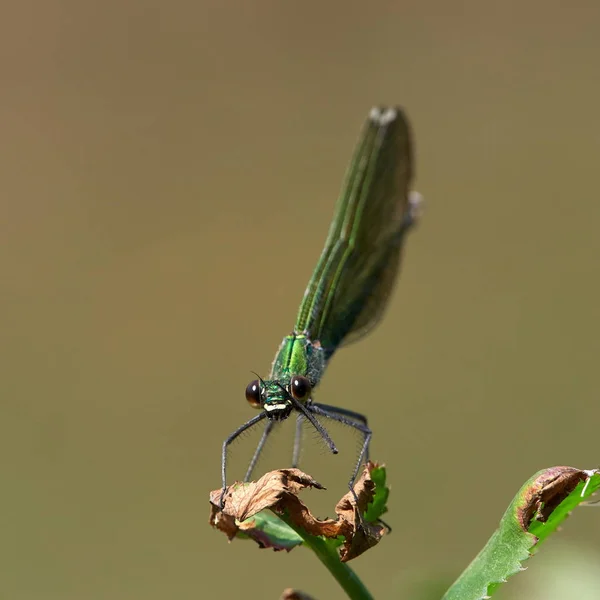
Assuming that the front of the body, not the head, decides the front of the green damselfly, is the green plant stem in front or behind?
in front

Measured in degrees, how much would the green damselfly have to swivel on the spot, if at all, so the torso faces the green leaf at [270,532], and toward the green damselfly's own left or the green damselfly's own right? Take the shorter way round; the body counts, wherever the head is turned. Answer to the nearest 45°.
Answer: approximately 45° to the green damselfly's own left

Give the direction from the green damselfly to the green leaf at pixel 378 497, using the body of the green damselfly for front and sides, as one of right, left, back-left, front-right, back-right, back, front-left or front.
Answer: front-left

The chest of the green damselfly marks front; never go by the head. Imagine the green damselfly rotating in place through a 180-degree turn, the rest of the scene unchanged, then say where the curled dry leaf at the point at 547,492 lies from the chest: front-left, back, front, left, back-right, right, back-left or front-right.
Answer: back-right

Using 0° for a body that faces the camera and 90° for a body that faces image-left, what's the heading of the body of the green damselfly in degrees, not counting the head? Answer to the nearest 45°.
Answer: approximately 45°
